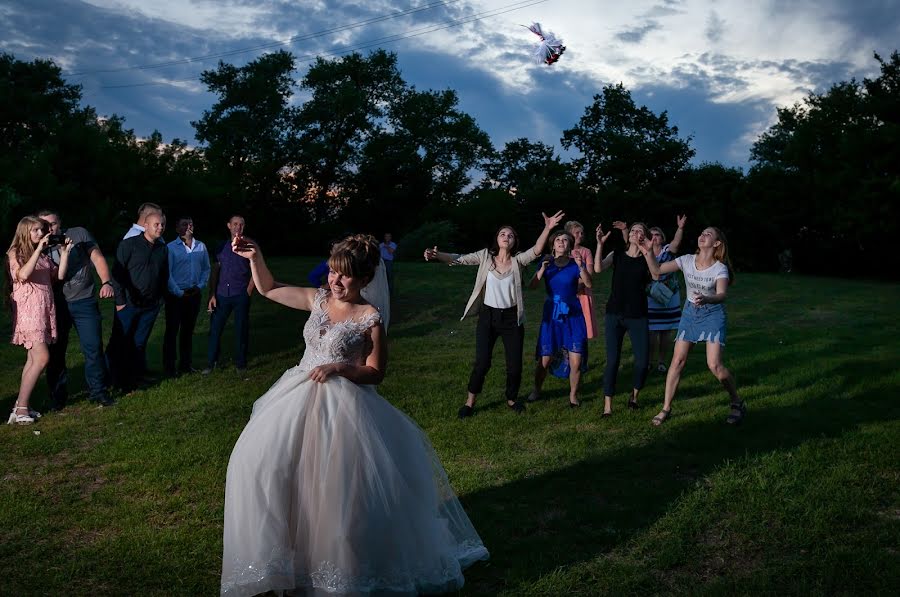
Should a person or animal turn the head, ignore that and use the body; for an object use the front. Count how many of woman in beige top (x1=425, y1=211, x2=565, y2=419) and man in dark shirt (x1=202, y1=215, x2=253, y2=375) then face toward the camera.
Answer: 2

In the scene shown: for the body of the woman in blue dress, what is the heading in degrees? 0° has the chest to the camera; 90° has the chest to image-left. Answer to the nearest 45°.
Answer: approximately 0°

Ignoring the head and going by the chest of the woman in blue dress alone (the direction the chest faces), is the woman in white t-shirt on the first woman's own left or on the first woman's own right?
on the first woman's own left

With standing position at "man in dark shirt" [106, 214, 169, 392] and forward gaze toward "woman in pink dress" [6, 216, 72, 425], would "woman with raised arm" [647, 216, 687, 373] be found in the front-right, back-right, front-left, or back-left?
back-left

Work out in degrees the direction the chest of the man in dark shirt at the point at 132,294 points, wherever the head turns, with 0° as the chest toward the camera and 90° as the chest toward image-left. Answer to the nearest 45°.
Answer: approximately 315°

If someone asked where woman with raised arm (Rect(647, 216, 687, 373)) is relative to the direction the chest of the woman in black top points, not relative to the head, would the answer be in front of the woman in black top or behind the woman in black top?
behind
